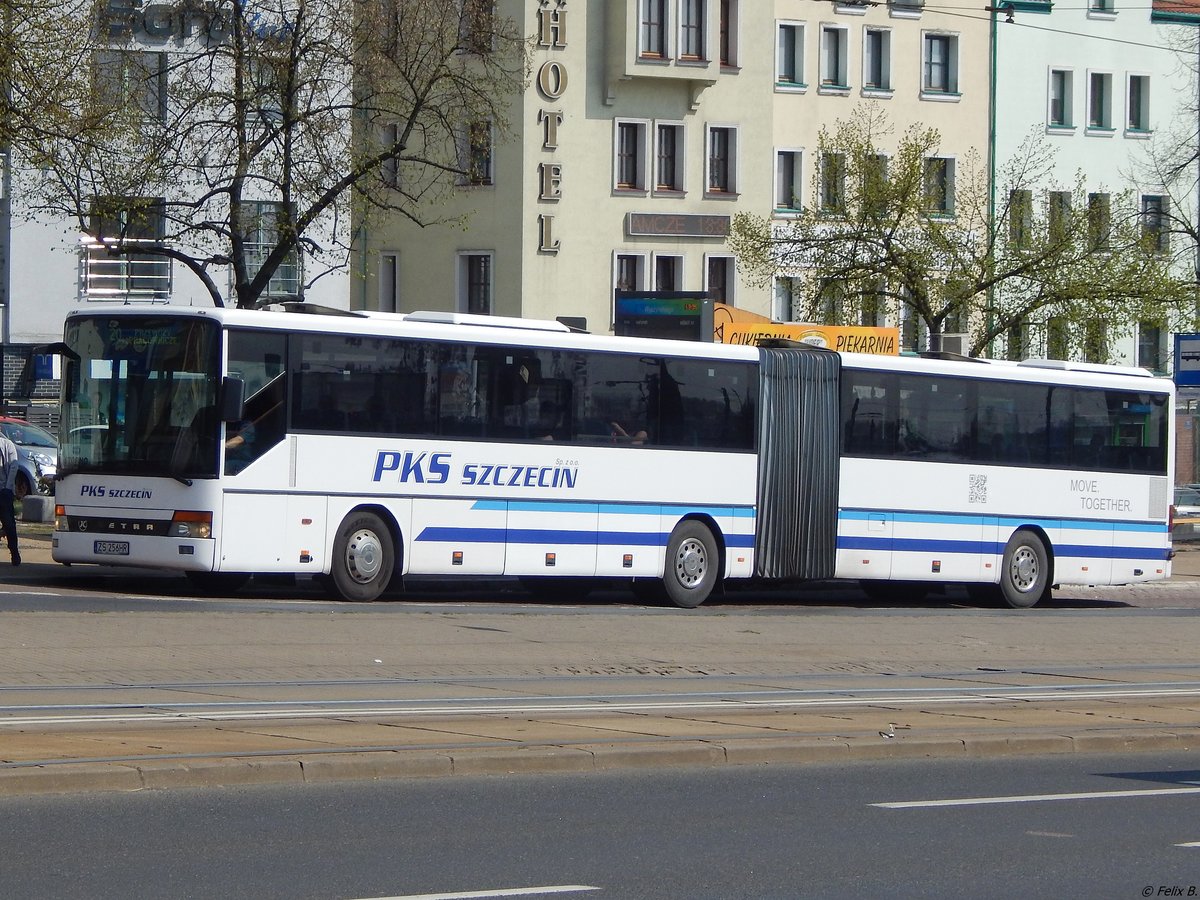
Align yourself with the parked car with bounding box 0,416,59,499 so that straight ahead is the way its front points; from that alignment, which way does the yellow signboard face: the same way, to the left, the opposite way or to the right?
to the right

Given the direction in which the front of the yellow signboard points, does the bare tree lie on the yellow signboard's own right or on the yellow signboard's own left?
on the yellow signboard's own right

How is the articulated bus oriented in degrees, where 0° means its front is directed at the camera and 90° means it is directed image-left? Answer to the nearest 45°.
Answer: approximately 45°

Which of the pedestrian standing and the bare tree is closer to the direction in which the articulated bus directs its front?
the pedestrian standing

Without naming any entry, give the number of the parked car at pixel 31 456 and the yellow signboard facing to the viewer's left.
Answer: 0

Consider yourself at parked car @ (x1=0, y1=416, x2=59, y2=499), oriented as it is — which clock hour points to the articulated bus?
The articulated bus is roughly at 1 o'clock from the parked car.

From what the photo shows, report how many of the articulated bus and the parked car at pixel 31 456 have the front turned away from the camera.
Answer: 0

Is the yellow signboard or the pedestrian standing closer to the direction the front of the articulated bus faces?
the pedestrian standing

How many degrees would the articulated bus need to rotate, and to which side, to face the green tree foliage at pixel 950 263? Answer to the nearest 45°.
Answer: approximately 135° to its right

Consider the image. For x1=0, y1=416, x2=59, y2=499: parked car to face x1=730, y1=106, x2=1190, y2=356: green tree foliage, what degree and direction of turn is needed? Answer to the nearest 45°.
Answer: approximately 45° to its left
